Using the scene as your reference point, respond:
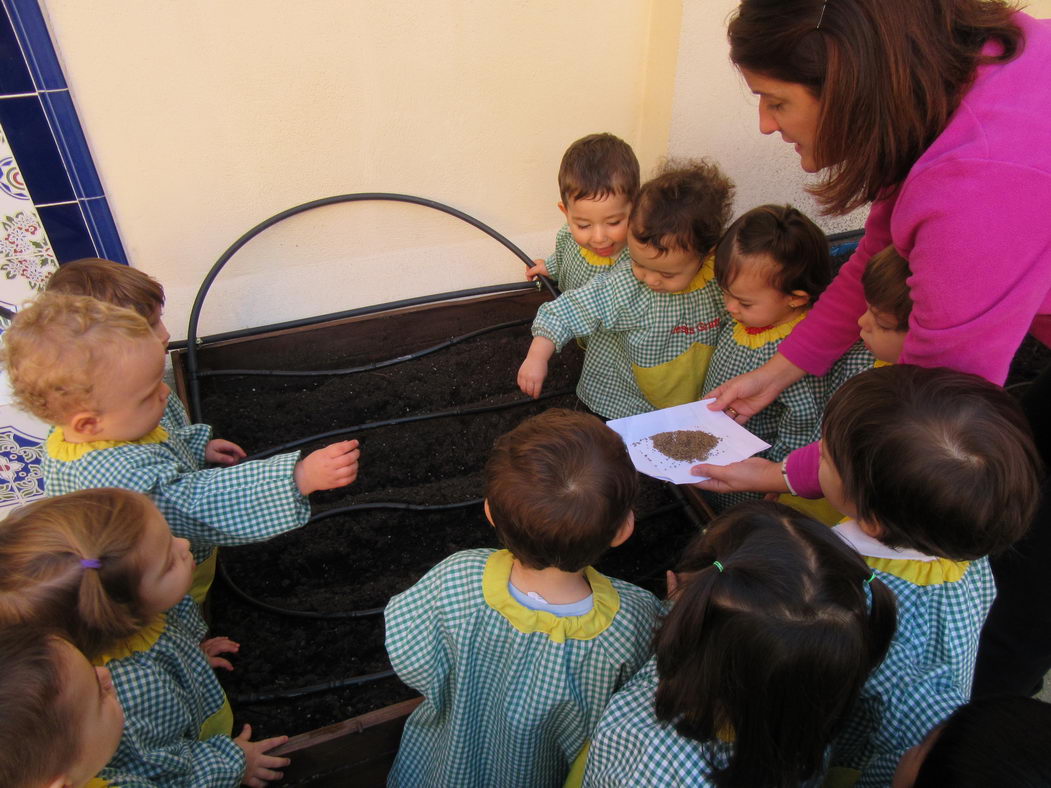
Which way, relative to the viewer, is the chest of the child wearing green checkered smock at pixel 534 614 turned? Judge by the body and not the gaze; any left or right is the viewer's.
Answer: facing away from the viewer

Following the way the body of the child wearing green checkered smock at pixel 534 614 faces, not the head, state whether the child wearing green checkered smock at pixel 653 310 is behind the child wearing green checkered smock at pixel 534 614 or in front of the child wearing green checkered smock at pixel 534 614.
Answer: in front

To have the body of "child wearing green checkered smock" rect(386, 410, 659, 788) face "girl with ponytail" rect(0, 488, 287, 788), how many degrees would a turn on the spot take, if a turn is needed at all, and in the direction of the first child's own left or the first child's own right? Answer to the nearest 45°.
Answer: approximately 90° to the first child's own left

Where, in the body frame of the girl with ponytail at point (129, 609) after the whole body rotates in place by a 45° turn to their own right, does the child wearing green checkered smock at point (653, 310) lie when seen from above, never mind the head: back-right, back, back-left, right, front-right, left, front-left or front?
front-left

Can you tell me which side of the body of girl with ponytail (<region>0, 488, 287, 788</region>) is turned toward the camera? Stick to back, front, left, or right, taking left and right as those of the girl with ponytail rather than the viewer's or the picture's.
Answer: right

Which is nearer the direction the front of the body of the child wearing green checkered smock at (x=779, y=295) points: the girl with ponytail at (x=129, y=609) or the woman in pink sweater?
the girl with ponytail

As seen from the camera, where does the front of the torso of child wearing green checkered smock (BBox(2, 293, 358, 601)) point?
to the viewer's right

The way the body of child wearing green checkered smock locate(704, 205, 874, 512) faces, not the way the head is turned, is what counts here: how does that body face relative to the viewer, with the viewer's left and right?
facing the viewer and to the left of the viewer

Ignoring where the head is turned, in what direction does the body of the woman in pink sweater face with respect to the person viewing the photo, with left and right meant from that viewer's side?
facing to the left of the viewer

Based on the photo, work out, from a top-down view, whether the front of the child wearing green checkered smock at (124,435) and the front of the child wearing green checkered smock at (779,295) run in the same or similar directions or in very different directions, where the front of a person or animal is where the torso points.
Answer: very different directions

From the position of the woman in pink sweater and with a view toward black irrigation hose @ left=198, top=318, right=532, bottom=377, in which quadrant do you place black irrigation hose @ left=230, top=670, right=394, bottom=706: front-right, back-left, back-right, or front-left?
front-left

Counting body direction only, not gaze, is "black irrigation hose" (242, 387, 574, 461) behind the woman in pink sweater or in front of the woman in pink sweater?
in front
